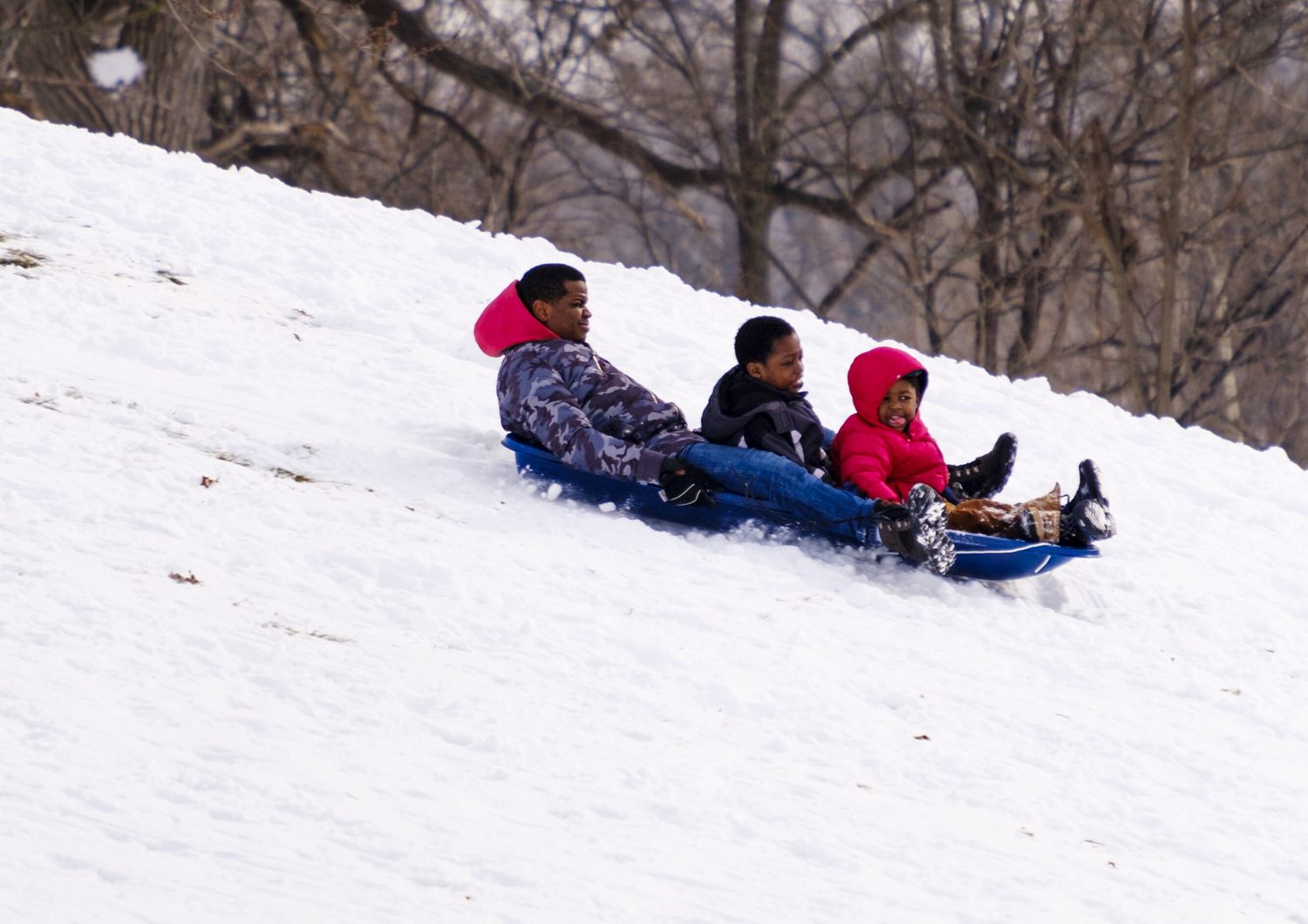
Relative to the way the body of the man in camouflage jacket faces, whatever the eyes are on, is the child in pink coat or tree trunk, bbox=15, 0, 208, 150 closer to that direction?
the child in pink coat

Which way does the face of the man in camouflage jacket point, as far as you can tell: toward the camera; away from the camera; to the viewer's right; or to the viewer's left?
to the viewer's right

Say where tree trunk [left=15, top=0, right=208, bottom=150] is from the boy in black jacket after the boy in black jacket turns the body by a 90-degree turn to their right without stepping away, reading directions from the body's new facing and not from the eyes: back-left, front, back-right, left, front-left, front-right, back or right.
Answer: back-right

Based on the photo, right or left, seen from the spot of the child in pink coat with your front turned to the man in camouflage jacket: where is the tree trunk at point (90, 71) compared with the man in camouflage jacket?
right

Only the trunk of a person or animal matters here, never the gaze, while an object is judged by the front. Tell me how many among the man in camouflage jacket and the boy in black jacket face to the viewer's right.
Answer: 2

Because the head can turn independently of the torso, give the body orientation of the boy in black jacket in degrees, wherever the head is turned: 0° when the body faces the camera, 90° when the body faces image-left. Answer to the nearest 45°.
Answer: approximately 270°

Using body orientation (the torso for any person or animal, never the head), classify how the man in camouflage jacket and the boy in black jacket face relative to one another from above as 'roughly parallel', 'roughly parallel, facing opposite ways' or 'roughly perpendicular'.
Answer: roughly parallel

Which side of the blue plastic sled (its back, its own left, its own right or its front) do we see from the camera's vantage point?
right

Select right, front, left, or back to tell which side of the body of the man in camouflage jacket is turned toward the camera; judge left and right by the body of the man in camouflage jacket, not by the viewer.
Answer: right

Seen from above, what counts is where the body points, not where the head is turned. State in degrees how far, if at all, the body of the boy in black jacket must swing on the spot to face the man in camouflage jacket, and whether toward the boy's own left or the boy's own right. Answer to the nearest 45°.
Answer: approximately 180°
